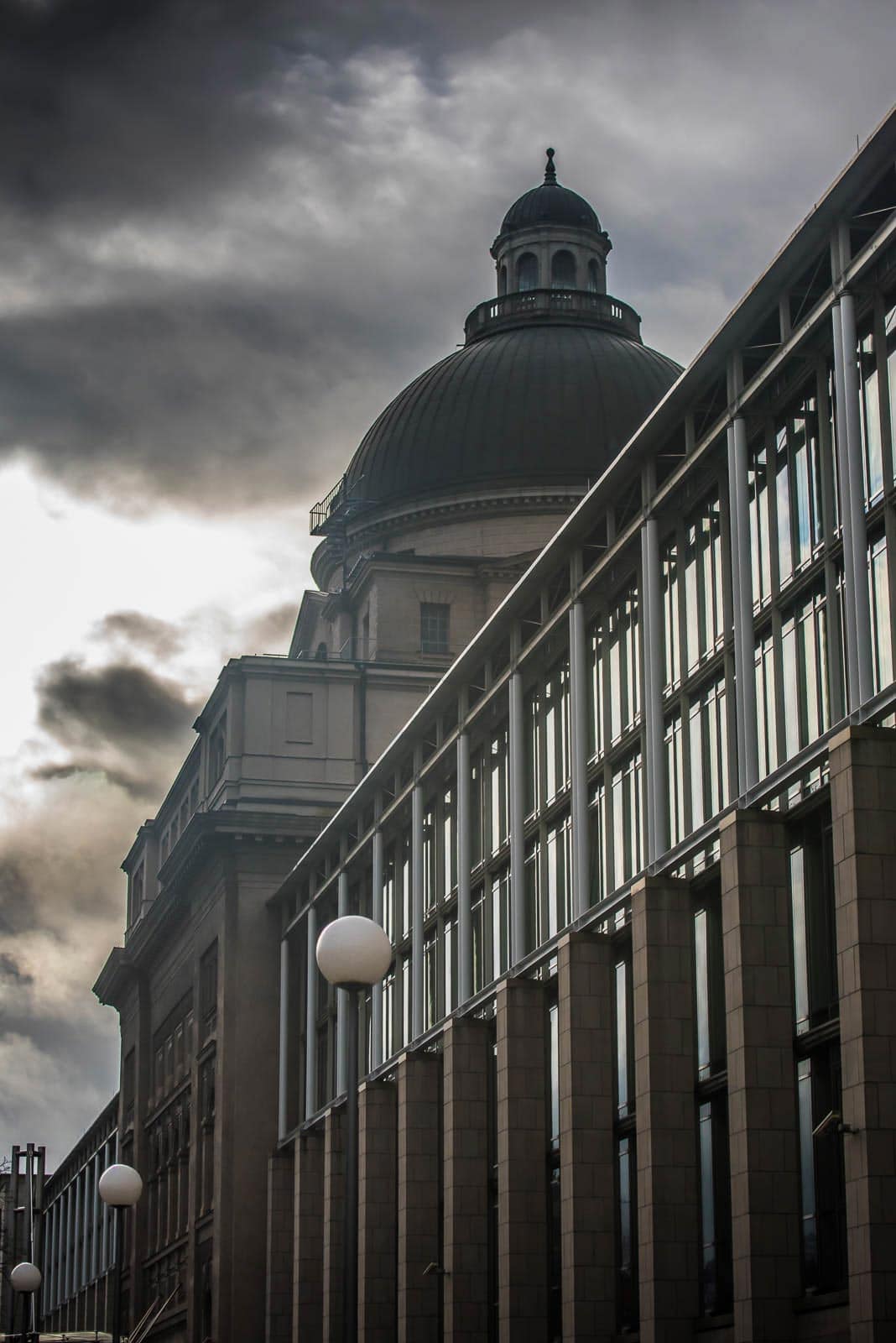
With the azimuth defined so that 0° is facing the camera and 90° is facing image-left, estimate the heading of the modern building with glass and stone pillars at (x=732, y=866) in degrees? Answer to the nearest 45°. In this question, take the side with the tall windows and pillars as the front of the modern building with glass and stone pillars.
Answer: approximately 45°
